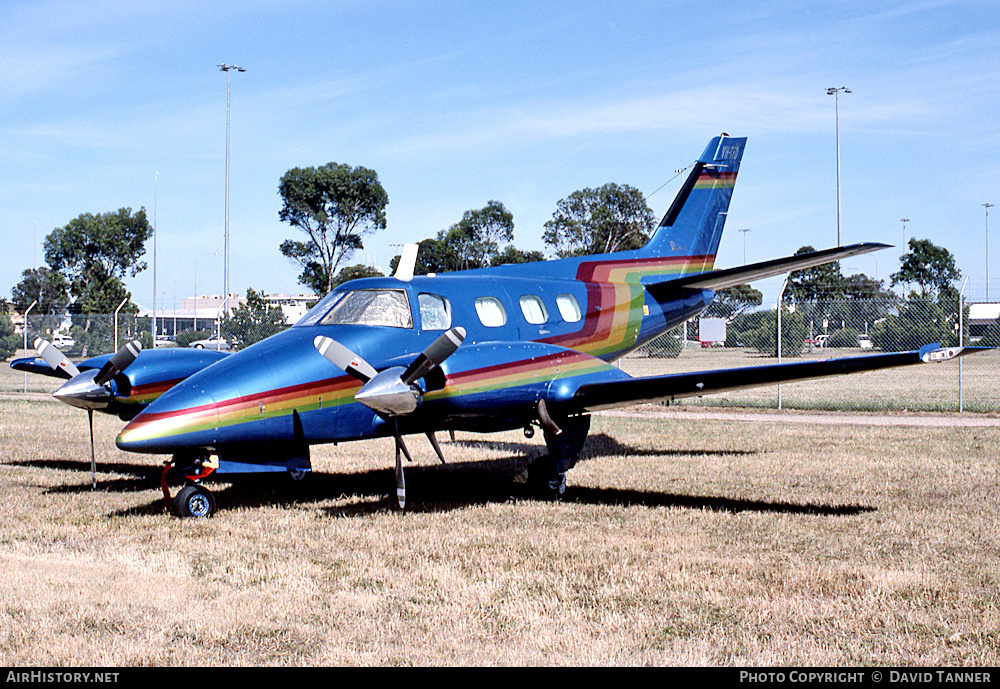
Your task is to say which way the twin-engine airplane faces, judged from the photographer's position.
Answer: facing the viewer and to the left of the viewer

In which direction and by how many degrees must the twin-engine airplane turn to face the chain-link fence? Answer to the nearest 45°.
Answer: approximately 180°
